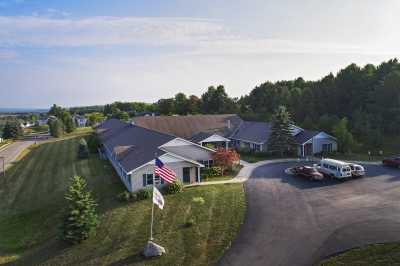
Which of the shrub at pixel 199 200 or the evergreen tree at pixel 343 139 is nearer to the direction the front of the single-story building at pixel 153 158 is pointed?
the shrub

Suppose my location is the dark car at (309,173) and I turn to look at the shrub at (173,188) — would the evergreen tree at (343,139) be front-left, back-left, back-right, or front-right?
back-right

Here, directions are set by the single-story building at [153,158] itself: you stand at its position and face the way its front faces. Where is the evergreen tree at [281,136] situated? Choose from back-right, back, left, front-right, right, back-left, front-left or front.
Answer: left
